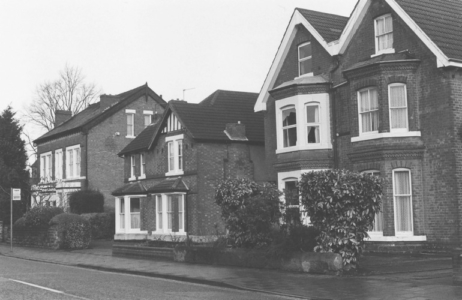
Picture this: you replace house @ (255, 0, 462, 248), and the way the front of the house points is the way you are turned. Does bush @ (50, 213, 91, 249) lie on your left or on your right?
on your right

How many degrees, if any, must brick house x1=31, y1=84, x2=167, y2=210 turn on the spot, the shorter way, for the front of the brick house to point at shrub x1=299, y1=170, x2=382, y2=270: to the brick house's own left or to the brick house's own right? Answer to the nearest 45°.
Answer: approximately 45° to the brick house's own left

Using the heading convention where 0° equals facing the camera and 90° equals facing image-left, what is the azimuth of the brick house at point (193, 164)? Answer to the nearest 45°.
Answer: approximately 45°

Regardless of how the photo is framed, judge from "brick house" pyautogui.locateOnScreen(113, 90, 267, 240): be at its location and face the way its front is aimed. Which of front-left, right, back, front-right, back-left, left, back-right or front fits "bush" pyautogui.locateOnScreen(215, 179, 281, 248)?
front-left

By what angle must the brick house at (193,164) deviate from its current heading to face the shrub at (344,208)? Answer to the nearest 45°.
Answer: approximately 45° to its left

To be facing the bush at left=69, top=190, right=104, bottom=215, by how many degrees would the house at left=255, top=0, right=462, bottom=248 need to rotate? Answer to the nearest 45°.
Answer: approximately 90° to its right

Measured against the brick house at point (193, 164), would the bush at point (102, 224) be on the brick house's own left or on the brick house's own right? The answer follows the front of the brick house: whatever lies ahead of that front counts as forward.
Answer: on the brick house's own right

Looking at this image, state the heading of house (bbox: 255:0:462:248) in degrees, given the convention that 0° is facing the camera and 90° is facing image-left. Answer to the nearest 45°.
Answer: approximately 45°

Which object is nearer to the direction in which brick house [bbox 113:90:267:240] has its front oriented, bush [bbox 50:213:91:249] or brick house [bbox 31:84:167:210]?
the bush

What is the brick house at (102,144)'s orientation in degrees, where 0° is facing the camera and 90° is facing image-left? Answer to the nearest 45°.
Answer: approximately 45°
